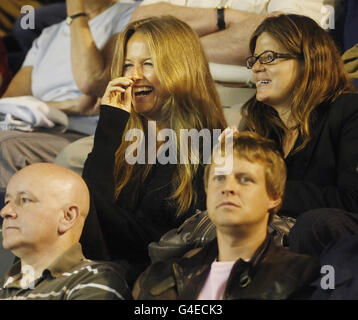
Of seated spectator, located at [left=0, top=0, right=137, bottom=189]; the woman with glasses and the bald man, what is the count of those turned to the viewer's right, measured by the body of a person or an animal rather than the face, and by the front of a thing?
0

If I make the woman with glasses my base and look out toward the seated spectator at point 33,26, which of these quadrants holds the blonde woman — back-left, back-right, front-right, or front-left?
front-left

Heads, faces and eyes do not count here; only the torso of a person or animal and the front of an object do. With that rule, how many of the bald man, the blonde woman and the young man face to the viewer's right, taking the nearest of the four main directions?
0

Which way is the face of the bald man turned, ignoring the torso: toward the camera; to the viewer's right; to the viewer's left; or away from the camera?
to the viewer's left

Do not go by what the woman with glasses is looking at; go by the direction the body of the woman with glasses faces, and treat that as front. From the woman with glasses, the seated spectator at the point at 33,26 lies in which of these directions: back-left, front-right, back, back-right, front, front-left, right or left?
right

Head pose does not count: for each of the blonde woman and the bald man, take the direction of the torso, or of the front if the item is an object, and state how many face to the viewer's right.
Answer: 0

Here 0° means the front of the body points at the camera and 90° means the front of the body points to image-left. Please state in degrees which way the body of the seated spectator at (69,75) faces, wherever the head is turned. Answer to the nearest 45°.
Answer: approximately 45°

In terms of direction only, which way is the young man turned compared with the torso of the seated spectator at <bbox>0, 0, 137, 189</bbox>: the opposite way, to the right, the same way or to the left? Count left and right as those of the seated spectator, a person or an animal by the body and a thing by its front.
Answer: the same way

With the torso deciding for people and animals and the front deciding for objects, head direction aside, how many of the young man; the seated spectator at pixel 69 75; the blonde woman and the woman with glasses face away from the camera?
0

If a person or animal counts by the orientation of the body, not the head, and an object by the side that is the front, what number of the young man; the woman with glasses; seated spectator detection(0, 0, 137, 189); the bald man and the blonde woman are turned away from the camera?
0

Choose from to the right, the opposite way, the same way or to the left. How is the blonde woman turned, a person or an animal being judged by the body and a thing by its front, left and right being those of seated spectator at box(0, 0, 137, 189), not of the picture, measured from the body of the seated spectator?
the same way

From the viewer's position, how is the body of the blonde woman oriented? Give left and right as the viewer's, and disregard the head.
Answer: facing the viewer and to the left of the viewer

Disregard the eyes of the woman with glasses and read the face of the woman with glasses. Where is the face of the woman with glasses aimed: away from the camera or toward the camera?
toward the camera

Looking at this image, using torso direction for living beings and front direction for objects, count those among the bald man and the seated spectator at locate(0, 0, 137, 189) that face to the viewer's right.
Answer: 0

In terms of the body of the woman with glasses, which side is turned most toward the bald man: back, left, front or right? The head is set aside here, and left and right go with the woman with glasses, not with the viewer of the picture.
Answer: front

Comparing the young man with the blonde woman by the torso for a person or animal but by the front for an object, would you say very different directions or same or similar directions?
same or similar directions

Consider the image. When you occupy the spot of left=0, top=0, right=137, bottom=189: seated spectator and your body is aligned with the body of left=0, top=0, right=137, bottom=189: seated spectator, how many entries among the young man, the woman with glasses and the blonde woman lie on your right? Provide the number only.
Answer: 0

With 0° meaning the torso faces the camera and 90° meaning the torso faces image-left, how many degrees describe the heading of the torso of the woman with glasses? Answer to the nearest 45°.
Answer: approximately 45°
